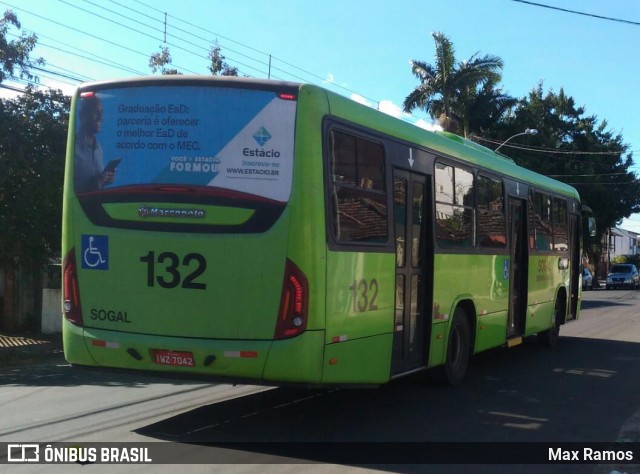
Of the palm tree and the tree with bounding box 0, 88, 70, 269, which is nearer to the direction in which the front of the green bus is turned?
the palm tree

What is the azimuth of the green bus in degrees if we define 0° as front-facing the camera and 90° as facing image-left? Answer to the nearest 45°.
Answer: approximately 225°

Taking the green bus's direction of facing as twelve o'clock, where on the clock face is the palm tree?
The palm tree is roughly at 11 o'clock from the green bus.

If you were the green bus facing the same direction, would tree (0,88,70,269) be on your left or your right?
on your left
